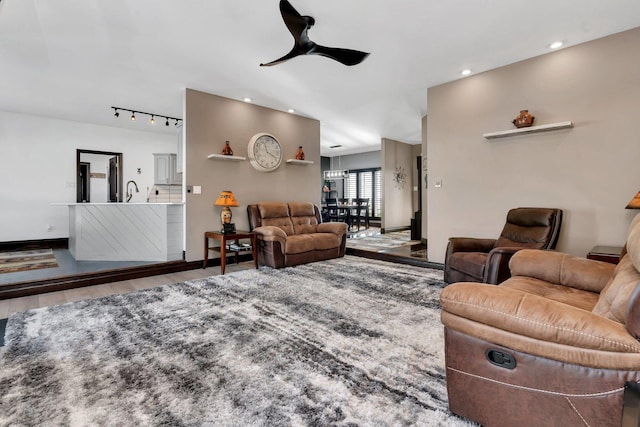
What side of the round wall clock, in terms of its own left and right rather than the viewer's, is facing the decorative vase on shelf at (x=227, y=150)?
right

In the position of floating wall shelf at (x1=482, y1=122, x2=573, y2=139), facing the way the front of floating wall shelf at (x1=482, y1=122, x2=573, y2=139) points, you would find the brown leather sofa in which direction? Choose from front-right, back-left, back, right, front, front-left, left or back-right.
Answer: front-right

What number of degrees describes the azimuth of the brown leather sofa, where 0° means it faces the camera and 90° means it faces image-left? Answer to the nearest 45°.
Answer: approximately 315°

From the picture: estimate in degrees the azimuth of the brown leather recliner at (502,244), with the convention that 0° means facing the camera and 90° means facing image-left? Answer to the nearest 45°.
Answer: approximately 45°

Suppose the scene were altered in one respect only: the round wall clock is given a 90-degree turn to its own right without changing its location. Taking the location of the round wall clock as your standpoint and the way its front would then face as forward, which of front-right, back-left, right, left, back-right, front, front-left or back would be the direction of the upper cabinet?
right

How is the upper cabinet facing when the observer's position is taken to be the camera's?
facing the viewer

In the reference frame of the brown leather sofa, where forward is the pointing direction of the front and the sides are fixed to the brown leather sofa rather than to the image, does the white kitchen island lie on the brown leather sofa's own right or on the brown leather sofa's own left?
on the brown leather sofa's own right

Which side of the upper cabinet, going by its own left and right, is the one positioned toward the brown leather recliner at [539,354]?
front

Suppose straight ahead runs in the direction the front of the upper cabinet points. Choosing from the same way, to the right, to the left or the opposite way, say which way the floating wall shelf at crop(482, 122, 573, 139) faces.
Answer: to the right

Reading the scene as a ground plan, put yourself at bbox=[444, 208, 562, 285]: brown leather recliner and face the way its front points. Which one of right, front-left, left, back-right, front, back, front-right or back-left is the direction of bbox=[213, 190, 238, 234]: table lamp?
front-right

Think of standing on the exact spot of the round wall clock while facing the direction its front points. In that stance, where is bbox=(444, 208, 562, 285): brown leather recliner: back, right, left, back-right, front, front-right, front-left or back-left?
front

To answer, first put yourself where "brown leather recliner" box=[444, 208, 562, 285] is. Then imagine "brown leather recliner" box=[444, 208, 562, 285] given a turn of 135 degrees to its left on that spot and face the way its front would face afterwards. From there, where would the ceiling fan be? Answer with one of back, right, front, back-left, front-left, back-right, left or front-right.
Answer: back-right
